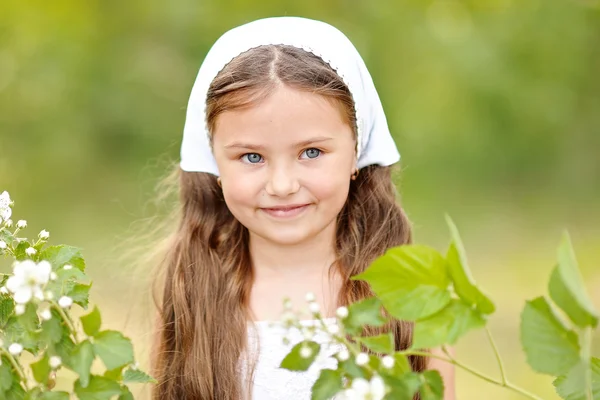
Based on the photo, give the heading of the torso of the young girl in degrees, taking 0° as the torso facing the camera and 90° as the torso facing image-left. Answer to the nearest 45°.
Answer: approximately 0°
